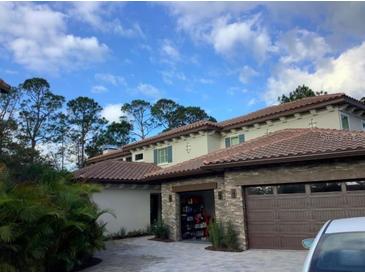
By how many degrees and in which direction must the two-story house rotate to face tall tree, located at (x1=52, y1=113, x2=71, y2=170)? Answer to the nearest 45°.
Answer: approximately 90° to its right

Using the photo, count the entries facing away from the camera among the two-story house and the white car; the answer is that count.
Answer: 1

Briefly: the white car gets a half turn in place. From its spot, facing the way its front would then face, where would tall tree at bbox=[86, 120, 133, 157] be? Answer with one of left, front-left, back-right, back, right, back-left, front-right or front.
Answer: back-right

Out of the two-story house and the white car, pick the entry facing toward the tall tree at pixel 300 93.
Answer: the white car

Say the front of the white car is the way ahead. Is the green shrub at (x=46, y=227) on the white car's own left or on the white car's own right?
on the white car's own left

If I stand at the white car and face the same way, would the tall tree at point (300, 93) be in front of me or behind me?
in front

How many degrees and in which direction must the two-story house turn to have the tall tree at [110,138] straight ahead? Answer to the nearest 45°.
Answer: approximately 90° to its right

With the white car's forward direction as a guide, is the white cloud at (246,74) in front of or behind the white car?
in front

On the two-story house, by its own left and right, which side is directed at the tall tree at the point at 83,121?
right

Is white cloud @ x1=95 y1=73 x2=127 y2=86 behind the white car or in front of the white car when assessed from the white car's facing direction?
in front

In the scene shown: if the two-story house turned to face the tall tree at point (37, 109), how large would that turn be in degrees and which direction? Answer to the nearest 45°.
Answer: approximately 90° to its right

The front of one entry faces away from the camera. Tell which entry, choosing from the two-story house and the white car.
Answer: the white car

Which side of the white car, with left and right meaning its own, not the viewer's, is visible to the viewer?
back

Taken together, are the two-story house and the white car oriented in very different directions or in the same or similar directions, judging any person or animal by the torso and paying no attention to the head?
very different directions
